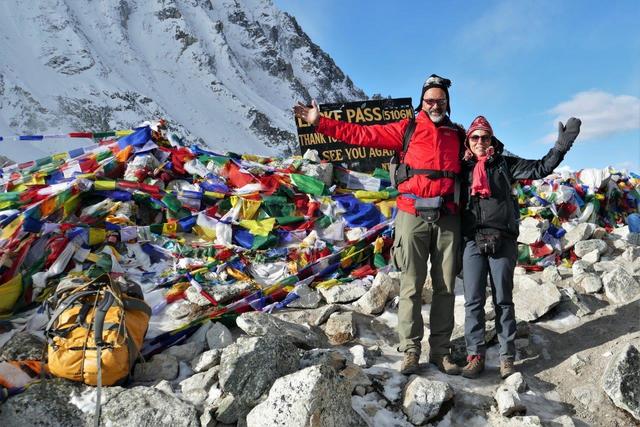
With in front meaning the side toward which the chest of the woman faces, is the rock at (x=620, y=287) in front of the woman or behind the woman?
behind

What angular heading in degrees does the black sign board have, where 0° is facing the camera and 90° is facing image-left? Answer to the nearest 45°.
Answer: approximately 0°

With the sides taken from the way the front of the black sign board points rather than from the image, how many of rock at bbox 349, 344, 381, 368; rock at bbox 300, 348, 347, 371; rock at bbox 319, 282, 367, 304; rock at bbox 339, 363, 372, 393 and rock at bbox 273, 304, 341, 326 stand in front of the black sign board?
5

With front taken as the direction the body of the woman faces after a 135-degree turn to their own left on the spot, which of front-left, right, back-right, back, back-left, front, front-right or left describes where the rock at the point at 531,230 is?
front-left

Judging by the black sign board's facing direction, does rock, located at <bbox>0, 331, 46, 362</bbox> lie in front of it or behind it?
in front

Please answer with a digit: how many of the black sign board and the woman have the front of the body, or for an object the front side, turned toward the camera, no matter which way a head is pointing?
2

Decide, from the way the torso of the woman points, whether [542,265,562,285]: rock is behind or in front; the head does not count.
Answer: behind

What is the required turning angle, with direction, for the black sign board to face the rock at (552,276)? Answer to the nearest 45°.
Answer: approximately 45° to its left

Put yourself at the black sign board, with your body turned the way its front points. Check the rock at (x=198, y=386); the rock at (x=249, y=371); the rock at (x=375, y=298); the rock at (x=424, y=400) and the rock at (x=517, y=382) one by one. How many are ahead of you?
5

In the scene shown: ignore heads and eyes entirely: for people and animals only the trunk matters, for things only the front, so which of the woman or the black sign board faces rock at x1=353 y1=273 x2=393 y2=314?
the black sign board

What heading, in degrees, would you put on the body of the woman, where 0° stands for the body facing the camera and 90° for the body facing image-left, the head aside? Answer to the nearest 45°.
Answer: approximately 0°

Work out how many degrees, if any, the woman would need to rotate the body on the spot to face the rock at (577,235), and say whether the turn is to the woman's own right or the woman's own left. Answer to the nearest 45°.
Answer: approximately 180°

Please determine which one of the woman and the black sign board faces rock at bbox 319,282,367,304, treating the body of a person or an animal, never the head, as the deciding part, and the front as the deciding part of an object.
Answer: the black sign board
